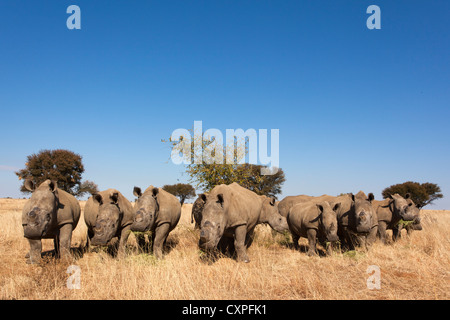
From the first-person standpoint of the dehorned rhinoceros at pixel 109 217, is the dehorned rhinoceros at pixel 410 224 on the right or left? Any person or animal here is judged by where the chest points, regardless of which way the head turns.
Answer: on its left

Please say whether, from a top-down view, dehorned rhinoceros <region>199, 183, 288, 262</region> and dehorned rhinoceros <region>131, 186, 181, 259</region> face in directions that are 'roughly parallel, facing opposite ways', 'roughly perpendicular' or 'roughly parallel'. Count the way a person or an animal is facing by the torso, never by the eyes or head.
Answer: roughly parallel

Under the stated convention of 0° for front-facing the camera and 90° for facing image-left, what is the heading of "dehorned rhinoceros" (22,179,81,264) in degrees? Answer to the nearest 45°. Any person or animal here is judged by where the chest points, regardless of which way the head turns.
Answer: approximately 45°

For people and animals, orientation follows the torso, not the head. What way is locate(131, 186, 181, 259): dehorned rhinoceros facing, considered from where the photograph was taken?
facing the viewer and to the left of the viewer

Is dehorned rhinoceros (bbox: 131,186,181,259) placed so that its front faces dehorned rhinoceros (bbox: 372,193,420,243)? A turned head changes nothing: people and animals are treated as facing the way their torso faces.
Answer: no

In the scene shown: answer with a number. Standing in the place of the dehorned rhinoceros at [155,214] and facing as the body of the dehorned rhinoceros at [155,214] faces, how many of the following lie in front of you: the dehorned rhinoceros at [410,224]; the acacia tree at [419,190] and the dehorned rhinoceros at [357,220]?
0

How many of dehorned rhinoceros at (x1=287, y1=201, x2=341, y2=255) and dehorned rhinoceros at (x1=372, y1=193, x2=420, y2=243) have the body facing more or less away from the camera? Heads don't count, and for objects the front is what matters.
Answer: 0

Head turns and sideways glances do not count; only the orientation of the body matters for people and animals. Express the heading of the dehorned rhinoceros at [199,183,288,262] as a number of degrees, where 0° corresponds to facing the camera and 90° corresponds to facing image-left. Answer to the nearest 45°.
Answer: approximately 45°

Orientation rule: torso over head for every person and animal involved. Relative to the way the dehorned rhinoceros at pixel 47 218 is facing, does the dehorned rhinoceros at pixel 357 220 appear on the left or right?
on its left

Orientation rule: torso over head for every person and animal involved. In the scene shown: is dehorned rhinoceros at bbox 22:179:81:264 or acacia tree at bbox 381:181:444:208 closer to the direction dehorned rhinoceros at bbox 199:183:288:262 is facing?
the dehorned rhinoceros

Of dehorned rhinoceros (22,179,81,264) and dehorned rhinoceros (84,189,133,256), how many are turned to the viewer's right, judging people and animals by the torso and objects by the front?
0

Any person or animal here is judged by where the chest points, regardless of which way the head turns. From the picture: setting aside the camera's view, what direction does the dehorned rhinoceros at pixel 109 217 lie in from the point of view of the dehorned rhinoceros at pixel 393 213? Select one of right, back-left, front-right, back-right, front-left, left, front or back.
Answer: right

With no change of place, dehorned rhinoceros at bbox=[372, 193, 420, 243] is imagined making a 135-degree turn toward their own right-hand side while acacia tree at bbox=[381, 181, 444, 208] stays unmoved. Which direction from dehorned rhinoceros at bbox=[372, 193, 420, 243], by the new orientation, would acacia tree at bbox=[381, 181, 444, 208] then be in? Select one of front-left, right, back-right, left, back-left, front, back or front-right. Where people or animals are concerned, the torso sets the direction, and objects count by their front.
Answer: right

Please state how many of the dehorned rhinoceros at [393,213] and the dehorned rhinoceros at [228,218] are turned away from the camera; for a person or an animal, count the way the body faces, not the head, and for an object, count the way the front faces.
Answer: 0

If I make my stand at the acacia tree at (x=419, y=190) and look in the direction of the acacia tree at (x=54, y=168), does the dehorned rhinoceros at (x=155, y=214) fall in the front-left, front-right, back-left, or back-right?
front-left

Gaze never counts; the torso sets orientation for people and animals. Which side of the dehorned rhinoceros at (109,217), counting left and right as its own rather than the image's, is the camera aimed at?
front

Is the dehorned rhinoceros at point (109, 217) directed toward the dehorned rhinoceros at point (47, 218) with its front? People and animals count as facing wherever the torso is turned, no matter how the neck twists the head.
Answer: no
